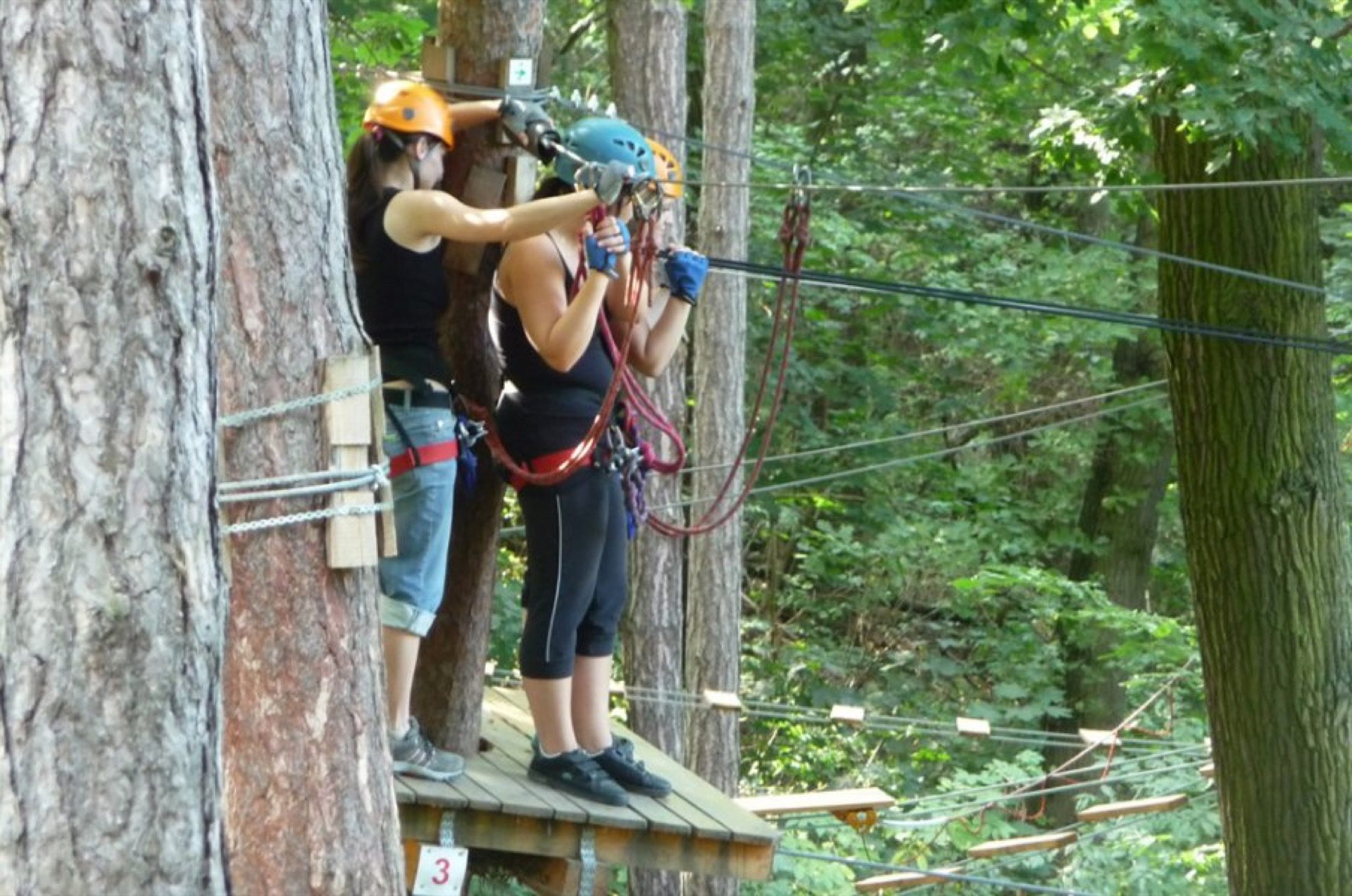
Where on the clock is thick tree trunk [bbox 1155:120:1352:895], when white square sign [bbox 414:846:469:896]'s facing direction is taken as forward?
The thick tree trunk is roughly at 8 o'clock from the white square sign.

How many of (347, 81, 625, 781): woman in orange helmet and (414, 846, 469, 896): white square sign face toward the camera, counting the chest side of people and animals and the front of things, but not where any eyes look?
1

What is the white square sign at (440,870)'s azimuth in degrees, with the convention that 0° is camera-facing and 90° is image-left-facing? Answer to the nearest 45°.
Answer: approximately 0°

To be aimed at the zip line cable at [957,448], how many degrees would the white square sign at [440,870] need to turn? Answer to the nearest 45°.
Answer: approximately 135° to its left

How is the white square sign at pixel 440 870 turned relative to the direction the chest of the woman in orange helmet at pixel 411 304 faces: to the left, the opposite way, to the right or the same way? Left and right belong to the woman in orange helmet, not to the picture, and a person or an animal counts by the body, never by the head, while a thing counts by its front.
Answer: to the right

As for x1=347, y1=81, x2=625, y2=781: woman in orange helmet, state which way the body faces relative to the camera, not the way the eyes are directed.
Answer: to the viewer's right

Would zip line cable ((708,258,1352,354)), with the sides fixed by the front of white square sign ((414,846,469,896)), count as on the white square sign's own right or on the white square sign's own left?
on the white square sign's own left

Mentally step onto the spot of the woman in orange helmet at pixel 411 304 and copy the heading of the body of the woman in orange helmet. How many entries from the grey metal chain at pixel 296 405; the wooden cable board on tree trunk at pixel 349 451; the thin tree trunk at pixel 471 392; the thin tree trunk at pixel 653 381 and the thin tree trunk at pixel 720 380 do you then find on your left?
3

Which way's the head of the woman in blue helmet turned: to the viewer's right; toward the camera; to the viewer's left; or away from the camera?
to the viewer's right
